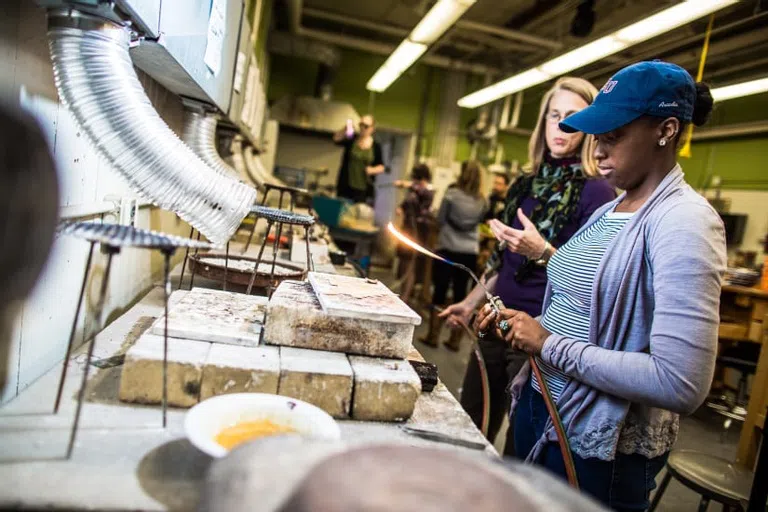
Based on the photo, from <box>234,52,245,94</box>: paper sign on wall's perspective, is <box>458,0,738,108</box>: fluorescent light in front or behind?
in front

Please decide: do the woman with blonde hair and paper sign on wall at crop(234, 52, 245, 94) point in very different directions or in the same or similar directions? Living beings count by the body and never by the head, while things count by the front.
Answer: very different directions

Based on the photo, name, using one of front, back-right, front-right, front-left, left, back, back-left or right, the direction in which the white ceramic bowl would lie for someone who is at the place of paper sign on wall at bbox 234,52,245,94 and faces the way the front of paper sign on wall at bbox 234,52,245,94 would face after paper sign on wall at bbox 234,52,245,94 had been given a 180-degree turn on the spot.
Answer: left

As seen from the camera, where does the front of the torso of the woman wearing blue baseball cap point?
to the viewer's left

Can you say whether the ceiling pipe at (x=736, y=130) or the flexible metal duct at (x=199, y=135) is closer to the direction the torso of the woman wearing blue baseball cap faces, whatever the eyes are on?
the flexible metal duct

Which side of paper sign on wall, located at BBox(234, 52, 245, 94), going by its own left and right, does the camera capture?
right

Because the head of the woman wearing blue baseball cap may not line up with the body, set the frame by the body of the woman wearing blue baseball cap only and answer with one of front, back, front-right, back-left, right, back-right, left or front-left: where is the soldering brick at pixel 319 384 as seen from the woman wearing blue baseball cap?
front-left

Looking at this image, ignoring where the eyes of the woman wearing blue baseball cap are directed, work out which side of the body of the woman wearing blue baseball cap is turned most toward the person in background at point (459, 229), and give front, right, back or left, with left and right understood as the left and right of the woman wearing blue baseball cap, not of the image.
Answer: right

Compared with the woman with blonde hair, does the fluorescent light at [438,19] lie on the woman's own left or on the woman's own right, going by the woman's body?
on the woman's own right

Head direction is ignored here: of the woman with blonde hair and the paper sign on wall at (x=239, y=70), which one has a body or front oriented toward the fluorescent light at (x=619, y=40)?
the paper sign on wall

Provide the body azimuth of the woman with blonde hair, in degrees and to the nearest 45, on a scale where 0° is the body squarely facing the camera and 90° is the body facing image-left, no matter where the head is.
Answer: approximately 45°

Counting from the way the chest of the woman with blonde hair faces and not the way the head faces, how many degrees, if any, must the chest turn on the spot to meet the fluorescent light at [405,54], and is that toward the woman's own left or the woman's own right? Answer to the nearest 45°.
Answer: approximately 90° to the woman's own right

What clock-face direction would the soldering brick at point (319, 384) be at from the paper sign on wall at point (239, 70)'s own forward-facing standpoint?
The soldering brick is roughly at 3 o'clock from the paper sign on wall.

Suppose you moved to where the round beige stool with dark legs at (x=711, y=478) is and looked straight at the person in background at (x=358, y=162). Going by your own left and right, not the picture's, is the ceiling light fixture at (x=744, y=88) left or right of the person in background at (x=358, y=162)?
right

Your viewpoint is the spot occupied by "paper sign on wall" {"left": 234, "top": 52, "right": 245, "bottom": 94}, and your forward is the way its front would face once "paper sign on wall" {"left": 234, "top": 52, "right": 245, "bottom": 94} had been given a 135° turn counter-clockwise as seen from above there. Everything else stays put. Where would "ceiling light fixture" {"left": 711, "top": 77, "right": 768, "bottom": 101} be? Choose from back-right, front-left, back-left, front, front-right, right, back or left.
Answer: back-right

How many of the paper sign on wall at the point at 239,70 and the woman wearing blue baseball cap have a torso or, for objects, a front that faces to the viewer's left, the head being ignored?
1

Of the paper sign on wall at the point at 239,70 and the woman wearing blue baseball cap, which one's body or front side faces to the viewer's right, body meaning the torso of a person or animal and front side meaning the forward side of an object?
the paper sign on wall
